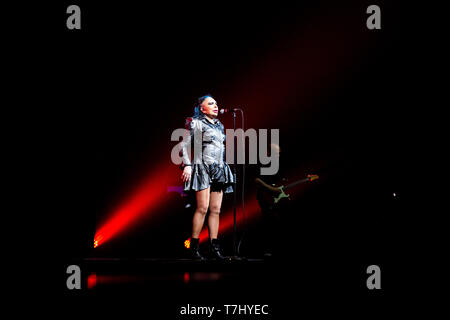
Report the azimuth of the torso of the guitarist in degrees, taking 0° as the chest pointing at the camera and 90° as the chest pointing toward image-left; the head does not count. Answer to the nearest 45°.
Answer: approximately 315°
